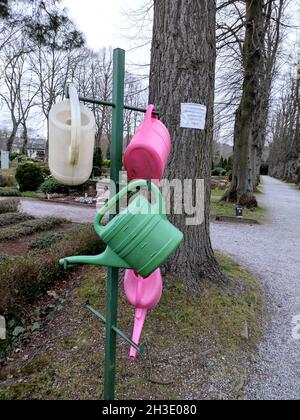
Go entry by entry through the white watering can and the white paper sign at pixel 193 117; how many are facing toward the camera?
1

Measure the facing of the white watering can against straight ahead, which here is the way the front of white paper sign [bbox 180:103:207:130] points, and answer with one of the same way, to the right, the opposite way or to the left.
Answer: the opposite way

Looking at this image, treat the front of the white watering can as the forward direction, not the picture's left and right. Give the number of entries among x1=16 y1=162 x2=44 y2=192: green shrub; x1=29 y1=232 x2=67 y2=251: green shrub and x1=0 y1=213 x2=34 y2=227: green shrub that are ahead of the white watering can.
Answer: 3

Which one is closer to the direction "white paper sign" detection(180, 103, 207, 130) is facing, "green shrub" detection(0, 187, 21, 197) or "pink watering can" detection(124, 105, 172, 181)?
the pink watering can

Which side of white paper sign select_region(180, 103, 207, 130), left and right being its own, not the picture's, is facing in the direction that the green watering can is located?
front

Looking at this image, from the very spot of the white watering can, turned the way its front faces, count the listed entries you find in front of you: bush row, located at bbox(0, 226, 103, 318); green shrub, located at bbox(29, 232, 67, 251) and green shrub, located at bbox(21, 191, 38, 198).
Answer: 3

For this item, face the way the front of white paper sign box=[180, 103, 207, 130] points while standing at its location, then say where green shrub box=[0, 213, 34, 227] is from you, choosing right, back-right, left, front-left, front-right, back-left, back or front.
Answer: back-right

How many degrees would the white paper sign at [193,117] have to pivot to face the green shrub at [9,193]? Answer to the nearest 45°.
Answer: approximately 135° to its right

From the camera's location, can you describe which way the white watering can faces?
facing away from the viewer

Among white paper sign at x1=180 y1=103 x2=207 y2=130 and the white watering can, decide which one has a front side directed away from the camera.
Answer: the white watering can

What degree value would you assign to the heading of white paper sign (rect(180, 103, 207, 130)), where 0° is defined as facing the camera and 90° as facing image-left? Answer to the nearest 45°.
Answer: approximately 0°
